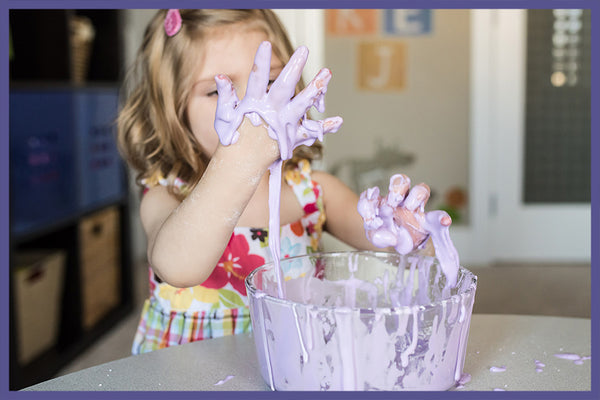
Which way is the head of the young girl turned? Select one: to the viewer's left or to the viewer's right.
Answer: to the viewer's right

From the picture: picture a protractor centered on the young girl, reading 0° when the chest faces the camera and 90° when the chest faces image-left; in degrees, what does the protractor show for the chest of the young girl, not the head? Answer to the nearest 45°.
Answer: approximately 315°
